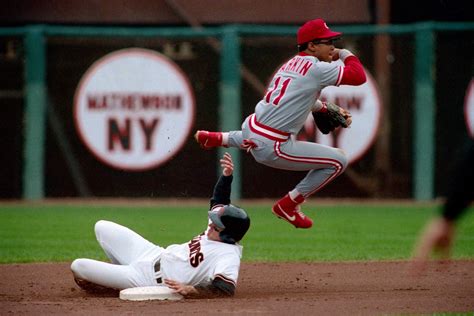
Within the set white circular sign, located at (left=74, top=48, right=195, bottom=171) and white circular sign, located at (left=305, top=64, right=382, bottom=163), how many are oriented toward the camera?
2

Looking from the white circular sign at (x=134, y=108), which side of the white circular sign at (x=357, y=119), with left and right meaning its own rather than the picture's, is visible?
right

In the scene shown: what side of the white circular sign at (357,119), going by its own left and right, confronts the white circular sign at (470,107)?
left

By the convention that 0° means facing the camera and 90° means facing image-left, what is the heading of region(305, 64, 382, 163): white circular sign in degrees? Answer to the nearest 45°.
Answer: approximately 0°

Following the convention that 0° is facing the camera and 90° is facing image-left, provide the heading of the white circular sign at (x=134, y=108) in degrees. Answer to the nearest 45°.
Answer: approximately 0°

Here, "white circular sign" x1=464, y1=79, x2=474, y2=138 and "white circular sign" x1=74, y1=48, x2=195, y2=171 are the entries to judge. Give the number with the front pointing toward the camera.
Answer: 2

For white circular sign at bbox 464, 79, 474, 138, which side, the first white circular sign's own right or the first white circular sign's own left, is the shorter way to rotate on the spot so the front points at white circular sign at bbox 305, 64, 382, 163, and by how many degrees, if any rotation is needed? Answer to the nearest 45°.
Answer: approximately 90° to the first white circular sign's own right

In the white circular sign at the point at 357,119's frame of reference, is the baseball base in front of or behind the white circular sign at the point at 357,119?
in front

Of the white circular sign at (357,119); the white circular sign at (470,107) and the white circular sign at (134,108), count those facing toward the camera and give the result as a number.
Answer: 3
